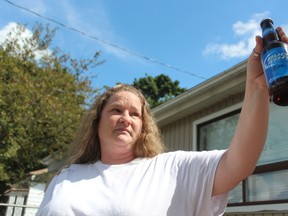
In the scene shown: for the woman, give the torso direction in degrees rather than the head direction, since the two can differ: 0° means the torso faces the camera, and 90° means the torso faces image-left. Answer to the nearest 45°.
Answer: approximately 0°

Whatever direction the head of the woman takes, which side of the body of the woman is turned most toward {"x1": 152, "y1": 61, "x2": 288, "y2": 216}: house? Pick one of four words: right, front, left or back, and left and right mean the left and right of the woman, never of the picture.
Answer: back

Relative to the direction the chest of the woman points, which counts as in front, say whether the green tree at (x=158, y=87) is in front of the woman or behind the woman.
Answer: behind

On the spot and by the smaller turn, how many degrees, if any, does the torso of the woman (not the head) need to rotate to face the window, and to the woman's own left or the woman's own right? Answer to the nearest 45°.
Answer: approximately 135° to the woman's own left

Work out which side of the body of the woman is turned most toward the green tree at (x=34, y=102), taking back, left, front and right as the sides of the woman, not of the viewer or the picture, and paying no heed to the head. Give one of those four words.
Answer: back

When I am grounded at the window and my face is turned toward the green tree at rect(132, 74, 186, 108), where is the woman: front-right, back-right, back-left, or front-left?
back-left
